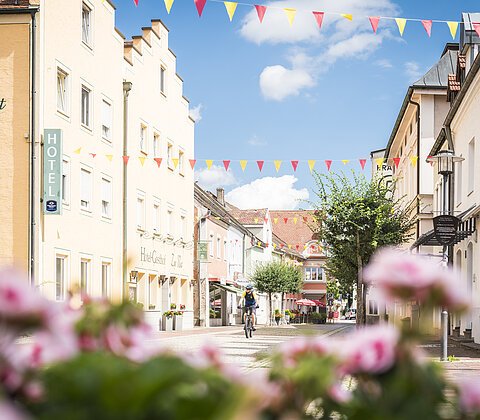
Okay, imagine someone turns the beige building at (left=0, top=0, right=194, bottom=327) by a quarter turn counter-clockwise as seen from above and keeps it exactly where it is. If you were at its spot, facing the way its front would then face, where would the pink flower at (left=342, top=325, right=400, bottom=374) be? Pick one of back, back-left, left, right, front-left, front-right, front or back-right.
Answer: back-right

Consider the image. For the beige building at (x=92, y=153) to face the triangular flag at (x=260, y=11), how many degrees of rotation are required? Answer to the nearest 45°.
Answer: approximately 45° to its right

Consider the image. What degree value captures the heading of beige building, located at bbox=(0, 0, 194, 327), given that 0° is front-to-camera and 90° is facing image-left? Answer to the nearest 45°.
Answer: approximately 315°

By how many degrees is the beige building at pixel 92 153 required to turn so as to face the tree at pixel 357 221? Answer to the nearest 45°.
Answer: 0° — it already faces it
